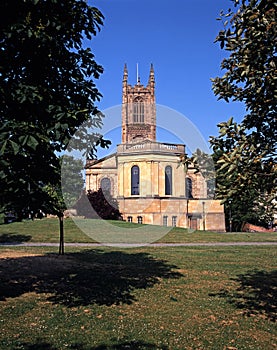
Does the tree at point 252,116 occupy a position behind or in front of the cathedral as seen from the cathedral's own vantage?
behind

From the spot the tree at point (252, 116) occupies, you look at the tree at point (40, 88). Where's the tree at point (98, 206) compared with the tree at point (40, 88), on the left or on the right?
right

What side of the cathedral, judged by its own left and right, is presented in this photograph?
back

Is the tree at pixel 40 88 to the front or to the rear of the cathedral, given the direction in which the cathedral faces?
to the rear
